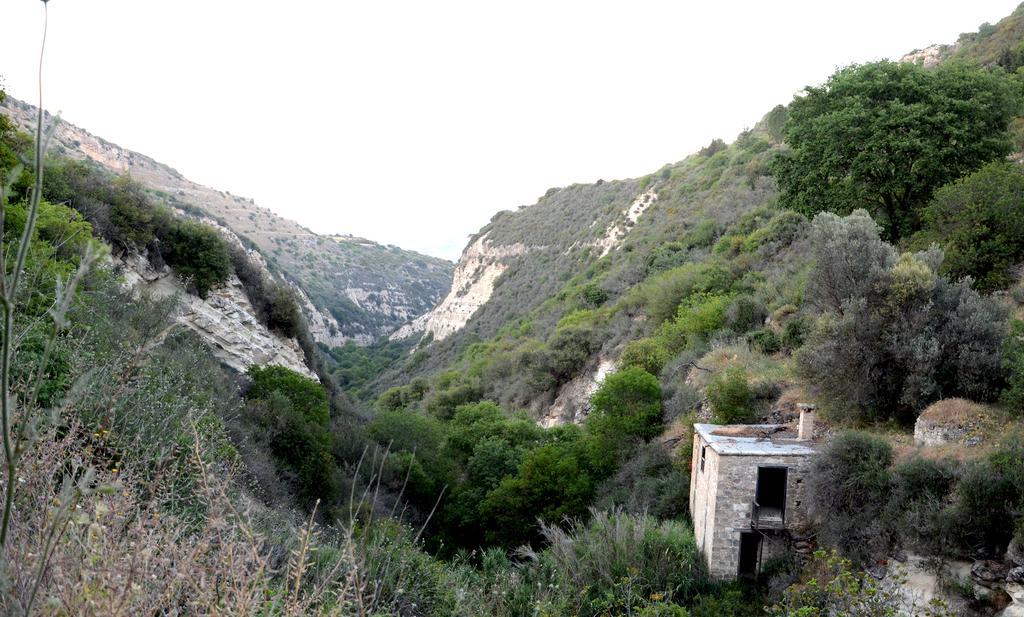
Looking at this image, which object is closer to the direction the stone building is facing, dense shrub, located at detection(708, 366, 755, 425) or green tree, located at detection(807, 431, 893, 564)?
the green tree

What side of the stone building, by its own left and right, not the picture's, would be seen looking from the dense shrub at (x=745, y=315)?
back

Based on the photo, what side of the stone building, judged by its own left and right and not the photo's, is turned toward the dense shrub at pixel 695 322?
back

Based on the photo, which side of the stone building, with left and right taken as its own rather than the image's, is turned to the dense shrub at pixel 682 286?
back

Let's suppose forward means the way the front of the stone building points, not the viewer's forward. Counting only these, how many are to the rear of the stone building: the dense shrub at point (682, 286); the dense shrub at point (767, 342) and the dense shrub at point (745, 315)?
3

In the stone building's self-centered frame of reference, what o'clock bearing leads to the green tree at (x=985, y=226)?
The green tree is roughly at 7 o'clock from the stone building.

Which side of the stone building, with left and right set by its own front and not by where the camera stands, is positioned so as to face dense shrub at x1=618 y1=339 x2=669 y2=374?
back

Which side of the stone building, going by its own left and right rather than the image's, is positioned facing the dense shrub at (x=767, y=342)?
back

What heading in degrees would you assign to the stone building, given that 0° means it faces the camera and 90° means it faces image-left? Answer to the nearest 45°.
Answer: approximately 0°

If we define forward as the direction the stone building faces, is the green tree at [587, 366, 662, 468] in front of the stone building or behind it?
behind
